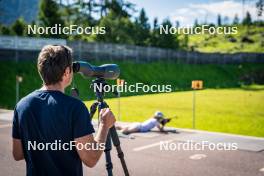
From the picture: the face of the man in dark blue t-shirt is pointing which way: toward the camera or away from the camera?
away from the camera

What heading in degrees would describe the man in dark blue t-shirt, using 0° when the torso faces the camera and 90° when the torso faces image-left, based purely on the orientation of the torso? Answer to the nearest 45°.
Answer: approximately 225°

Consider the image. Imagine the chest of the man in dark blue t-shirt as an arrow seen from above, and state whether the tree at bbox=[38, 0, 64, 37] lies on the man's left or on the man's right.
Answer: on the man's left
